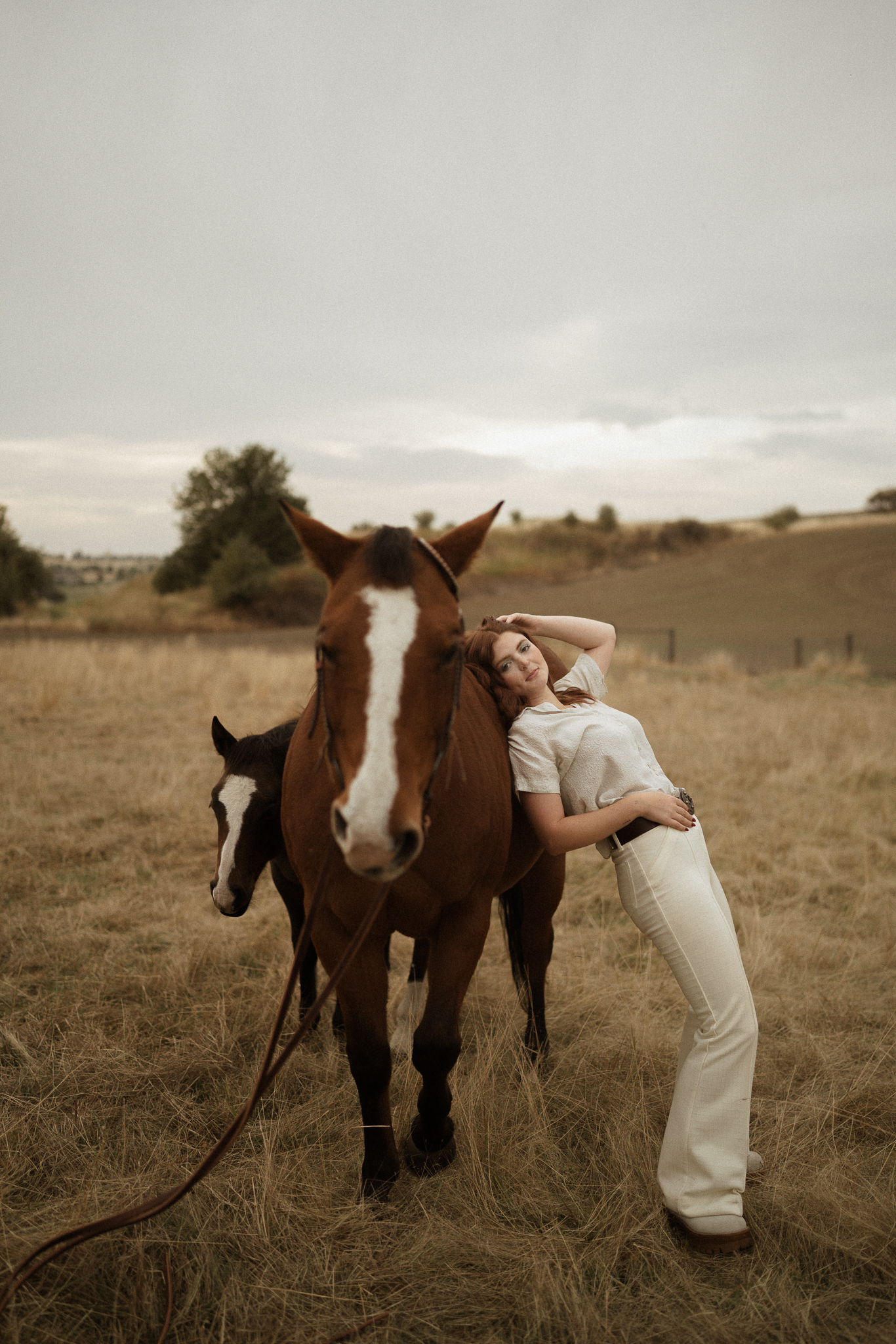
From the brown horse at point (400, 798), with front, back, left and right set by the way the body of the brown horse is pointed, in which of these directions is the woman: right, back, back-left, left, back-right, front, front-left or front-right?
left

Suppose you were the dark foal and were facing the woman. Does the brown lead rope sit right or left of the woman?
right

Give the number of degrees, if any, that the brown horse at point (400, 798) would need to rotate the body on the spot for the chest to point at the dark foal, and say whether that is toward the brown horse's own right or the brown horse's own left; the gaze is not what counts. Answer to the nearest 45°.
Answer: approximately 135° to the brown horse's own right

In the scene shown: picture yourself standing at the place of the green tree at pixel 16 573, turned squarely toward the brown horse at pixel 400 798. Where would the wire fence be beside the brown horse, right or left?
left

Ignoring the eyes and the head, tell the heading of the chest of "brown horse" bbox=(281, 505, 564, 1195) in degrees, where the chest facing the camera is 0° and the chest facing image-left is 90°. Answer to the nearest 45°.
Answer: approximately 0°

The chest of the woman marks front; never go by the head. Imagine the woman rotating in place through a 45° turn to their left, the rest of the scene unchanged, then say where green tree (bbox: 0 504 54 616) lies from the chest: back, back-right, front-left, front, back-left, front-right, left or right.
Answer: back-left

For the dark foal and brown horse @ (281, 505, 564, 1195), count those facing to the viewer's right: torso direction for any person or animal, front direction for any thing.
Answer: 0

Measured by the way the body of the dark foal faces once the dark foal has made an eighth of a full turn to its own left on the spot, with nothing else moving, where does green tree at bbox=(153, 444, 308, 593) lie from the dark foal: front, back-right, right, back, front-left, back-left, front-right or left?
back

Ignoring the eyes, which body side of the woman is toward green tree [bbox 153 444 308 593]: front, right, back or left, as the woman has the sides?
back

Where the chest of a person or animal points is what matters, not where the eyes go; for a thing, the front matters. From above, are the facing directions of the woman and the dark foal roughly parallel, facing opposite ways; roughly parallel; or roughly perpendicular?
roughly perpendicular
